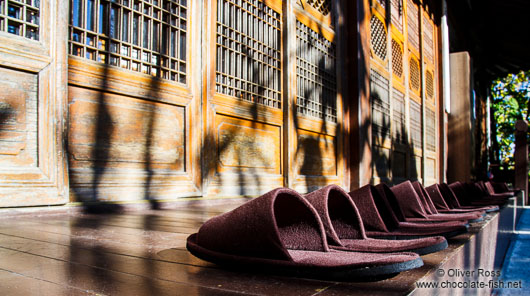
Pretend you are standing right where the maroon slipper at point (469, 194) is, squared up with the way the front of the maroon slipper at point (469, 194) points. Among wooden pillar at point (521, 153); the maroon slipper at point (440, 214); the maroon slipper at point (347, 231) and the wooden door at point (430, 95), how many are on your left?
2

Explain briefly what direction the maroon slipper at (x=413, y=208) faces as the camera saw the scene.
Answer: facing to the left of the viewer

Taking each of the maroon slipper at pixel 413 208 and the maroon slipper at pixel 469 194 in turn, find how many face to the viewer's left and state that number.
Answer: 2

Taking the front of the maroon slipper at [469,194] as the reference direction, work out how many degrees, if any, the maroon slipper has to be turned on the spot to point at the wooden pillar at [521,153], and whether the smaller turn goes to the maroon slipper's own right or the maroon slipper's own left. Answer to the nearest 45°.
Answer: approximately 90° to the maroon slipper's own right

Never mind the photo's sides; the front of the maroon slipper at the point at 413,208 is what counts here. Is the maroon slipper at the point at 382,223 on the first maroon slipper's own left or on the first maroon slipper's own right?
on the first maroon slipper's own left

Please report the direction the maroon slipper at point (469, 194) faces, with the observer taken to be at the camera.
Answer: facing to the left of the viewer

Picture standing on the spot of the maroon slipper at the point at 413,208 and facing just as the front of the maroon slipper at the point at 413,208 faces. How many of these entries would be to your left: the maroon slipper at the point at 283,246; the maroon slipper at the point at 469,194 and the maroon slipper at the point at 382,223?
2

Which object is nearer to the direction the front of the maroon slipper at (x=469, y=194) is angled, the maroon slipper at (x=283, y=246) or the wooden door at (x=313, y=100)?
the wooden door

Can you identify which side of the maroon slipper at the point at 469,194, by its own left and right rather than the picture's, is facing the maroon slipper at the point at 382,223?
left

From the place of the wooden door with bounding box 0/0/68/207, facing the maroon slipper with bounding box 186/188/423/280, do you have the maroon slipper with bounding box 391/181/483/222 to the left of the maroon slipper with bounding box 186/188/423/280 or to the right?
left
